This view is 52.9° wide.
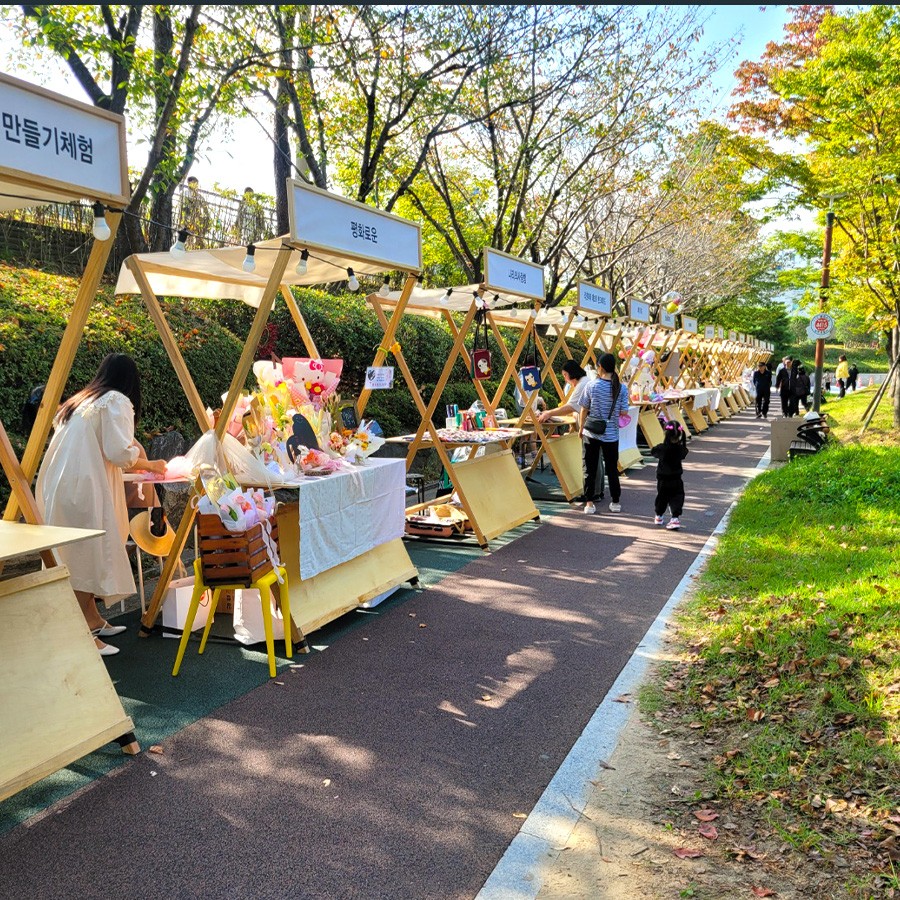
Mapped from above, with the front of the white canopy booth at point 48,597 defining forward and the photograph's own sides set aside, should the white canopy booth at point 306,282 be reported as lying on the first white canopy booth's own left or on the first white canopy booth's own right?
on the first white canopy booth's own left

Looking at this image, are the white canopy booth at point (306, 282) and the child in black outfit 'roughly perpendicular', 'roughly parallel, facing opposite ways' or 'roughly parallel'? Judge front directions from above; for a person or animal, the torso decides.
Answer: roughly perpendicular

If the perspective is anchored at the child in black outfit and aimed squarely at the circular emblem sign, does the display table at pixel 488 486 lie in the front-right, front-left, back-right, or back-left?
back-left

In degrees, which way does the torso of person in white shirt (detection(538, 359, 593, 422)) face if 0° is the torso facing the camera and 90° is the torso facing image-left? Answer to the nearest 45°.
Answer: approximately 90°

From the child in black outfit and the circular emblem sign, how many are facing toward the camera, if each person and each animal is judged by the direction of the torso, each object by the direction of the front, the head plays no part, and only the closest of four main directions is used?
1

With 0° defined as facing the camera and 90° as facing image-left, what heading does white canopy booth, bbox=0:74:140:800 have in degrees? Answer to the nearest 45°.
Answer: approximately 315°

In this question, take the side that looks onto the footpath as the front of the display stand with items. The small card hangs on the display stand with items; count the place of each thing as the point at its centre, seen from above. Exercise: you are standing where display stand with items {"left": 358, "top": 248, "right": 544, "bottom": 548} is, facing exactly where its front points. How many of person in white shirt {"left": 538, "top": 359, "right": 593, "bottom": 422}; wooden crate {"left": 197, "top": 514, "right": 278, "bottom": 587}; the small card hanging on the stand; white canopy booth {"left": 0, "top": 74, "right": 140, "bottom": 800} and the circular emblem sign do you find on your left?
2

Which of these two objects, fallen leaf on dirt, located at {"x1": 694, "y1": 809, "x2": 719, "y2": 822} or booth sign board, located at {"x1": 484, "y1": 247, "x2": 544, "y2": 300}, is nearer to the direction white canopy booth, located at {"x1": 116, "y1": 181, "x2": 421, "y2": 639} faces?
the fallen leaf on dirt

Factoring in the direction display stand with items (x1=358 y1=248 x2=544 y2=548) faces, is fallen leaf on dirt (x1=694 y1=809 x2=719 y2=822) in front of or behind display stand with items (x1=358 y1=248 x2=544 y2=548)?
in front

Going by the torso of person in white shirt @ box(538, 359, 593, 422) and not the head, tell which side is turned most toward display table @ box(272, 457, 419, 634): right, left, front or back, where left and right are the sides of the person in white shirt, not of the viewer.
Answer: left

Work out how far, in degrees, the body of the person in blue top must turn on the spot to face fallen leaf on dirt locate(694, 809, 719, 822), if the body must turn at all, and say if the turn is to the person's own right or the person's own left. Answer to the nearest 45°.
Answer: approximately 180°

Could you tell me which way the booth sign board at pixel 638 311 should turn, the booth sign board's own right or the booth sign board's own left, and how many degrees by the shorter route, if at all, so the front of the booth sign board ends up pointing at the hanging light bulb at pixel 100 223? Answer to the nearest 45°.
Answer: approximately 45° to the booth sign board's own right

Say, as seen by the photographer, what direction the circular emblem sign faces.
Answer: facing the viewer

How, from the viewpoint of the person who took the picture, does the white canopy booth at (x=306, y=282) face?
facing the viewer and to the right of the viewer

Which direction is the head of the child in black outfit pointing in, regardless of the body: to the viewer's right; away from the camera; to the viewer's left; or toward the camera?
away from the camera
